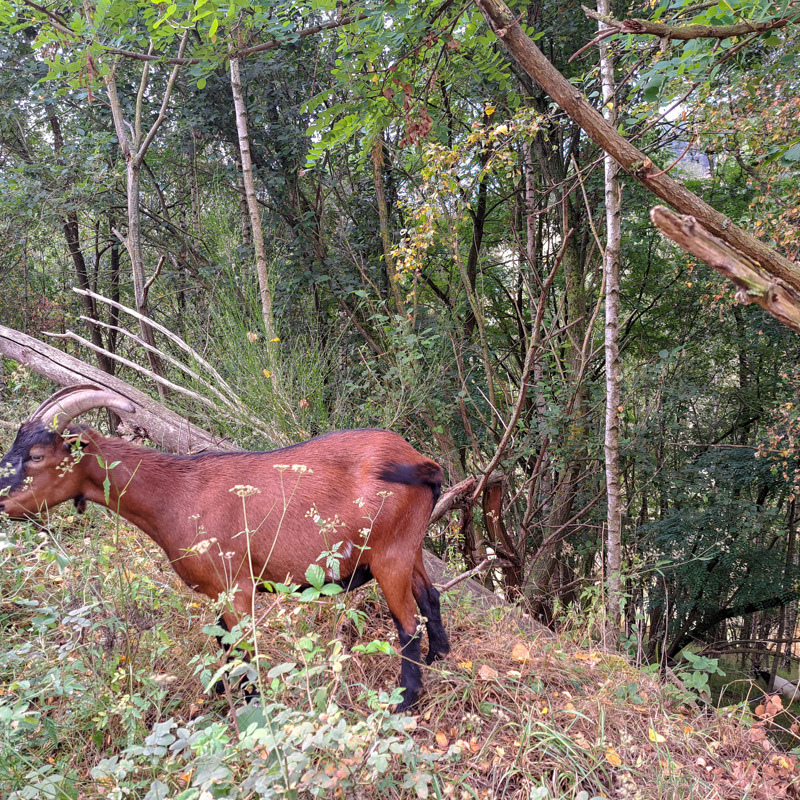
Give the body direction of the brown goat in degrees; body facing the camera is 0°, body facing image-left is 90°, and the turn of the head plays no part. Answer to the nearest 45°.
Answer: approximately 90°

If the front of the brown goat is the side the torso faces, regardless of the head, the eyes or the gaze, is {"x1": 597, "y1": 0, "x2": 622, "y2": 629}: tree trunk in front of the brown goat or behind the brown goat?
behind

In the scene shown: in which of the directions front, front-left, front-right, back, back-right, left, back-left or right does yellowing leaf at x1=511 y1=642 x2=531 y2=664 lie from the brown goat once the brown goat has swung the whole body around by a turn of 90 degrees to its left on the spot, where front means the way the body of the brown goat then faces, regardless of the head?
left

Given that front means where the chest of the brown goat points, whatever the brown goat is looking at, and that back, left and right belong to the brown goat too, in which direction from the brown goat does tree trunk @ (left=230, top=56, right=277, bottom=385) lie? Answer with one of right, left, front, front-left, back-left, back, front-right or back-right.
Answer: right

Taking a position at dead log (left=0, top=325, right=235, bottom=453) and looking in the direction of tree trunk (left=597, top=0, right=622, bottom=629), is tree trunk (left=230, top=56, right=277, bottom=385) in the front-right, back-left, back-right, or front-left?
front-left
